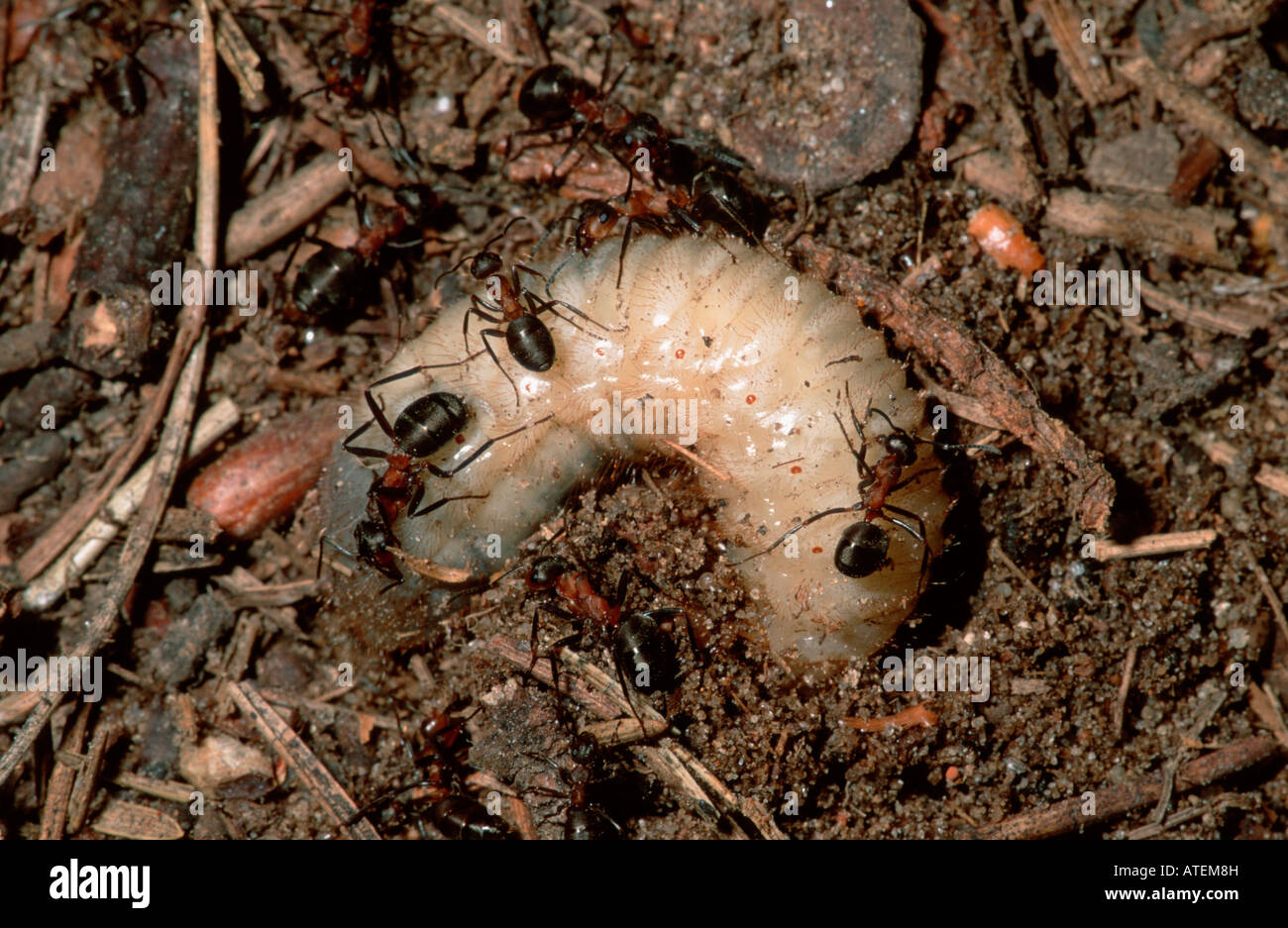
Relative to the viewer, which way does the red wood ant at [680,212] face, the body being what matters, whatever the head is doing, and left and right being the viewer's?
facing to the left of the viewer

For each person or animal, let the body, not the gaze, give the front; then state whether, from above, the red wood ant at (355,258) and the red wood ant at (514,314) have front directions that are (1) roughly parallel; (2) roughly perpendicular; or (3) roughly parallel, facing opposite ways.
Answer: roughly perpendicular

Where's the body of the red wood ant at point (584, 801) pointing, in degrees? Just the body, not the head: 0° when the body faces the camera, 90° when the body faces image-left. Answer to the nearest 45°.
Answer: approximately 180°

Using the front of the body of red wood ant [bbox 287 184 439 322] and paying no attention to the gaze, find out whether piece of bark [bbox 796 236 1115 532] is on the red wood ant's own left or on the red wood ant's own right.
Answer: on the red wood ant's own right

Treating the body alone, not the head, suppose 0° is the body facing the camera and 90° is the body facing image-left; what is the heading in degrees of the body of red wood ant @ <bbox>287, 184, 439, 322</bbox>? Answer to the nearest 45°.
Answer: approximately 225°

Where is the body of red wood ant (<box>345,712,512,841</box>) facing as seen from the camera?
away from the camera

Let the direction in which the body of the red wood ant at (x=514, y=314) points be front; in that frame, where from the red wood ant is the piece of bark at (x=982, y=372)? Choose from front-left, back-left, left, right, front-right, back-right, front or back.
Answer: back-right

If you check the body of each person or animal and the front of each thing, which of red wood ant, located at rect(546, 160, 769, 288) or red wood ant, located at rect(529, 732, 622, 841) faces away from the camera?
red wood ant, located at rect(529, 732, 622, 841)

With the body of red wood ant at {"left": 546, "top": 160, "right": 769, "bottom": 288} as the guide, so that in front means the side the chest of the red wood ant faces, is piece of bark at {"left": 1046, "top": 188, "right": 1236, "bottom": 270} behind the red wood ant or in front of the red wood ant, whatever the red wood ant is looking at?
behind
